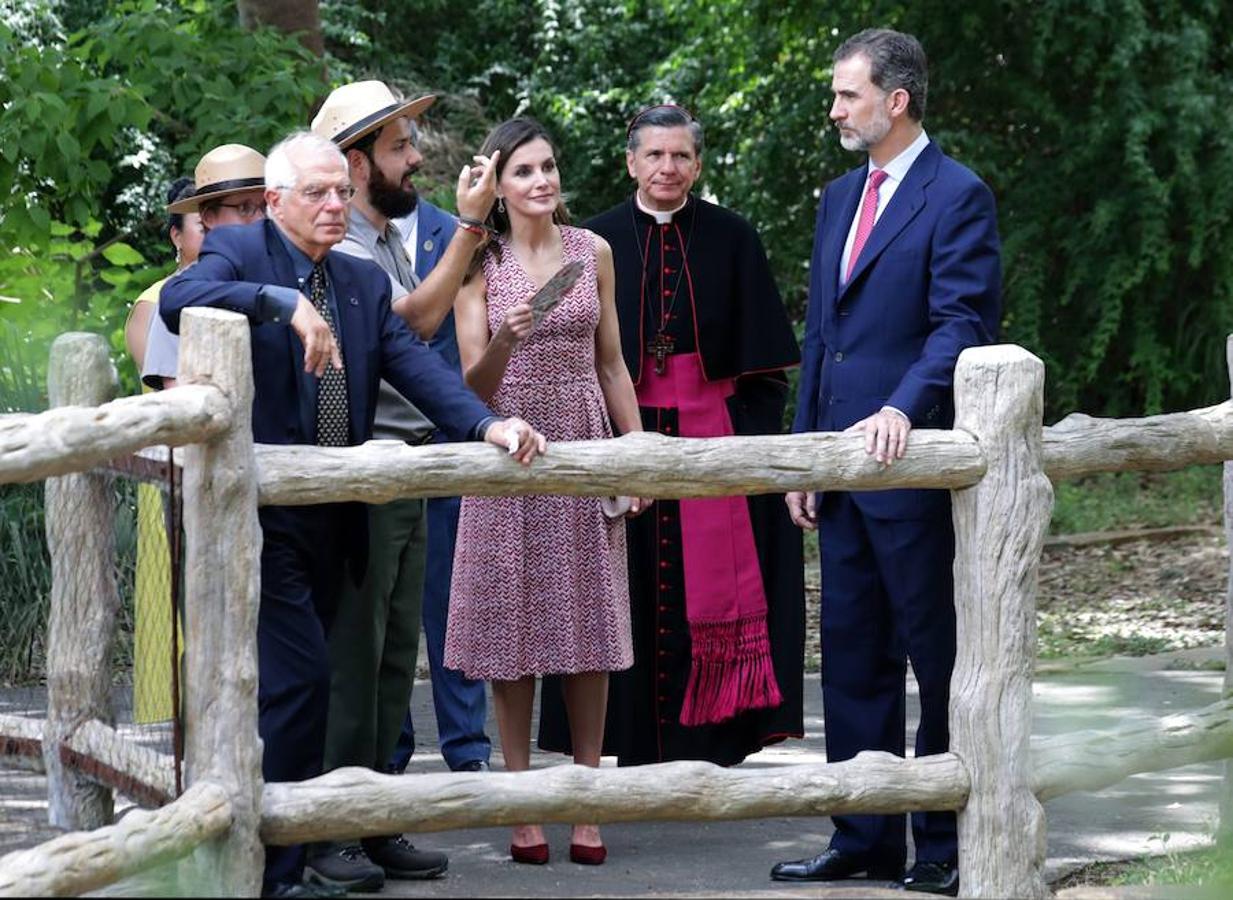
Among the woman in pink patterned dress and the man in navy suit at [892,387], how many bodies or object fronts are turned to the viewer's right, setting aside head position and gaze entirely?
0

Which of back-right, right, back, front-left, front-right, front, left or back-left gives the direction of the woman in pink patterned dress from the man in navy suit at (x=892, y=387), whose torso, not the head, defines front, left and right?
front-right

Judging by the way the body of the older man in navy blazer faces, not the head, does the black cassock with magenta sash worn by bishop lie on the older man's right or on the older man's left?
on the older man's left

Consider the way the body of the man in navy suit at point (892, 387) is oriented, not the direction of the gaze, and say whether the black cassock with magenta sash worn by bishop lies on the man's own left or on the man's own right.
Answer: on the man's own right

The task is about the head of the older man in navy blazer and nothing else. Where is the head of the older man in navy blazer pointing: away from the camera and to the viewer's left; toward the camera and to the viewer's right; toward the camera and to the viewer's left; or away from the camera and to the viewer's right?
toward the camera and to the viewer's right

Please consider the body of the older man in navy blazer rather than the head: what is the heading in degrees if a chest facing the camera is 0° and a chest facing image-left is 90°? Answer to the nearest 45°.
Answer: approximately 315°

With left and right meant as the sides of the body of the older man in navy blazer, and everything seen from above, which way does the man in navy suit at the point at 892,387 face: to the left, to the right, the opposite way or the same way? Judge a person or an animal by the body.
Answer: to the right

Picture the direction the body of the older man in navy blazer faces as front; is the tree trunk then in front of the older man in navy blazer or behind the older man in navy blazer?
behind

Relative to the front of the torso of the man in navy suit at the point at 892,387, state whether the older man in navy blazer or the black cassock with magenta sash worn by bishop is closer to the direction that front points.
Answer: the older man in navy blazer

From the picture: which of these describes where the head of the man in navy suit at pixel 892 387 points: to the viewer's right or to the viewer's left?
to the viewer's left

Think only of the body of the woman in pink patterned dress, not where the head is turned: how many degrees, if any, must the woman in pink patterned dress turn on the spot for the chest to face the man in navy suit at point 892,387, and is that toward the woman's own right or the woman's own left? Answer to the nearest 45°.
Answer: approximately 90° to the woman's own left

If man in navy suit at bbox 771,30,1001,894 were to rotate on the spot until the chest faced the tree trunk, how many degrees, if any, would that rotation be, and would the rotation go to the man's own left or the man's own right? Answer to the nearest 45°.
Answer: approximately 90° to the man's own right

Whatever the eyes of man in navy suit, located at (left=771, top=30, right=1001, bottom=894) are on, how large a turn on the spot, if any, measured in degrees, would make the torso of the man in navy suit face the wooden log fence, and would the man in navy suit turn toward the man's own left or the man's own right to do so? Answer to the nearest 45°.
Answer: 0° — they already face it
